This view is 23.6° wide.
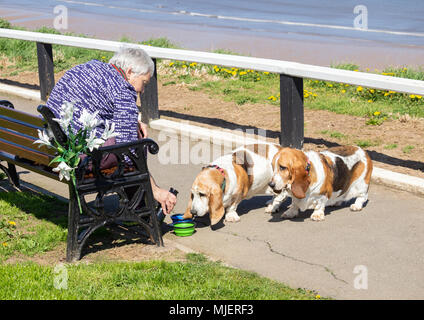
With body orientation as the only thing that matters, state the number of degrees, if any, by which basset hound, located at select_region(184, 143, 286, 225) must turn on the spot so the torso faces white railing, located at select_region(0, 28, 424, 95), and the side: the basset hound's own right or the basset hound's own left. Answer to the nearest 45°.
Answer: approximately 135° to the basset hound's own right

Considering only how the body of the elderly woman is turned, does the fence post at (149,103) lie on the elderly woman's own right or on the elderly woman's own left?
on the elderly woman's own left

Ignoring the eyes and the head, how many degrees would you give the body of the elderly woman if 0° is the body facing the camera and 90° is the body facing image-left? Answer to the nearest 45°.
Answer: approximately 270°

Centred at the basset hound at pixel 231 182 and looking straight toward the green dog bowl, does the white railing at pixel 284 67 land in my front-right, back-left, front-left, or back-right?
back-right

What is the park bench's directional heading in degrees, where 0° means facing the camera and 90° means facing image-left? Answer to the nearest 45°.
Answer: approximately 225°

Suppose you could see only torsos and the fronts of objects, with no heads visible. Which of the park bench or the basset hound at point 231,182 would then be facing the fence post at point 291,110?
the park bench

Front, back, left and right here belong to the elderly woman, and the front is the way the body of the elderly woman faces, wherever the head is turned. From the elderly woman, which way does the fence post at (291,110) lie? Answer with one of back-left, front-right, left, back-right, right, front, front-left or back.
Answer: front-left

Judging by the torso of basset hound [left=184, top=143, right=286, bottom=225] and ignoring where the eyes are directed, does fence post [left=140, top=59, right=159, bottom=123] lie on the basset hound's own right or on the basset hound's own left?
on the basset hound's own right

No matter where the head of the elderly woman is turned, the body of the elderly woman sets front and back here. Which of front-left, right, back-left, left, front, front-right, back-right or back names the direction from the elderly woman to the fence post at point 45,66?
left

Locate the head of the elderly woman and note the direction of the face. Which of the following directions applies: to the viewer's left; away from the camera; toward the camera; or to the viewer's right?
to the viewer's right

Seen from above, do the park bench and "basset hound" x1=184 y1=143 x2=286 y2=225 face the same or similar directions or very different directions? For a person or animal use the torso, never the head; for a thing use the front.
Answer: very different directions
